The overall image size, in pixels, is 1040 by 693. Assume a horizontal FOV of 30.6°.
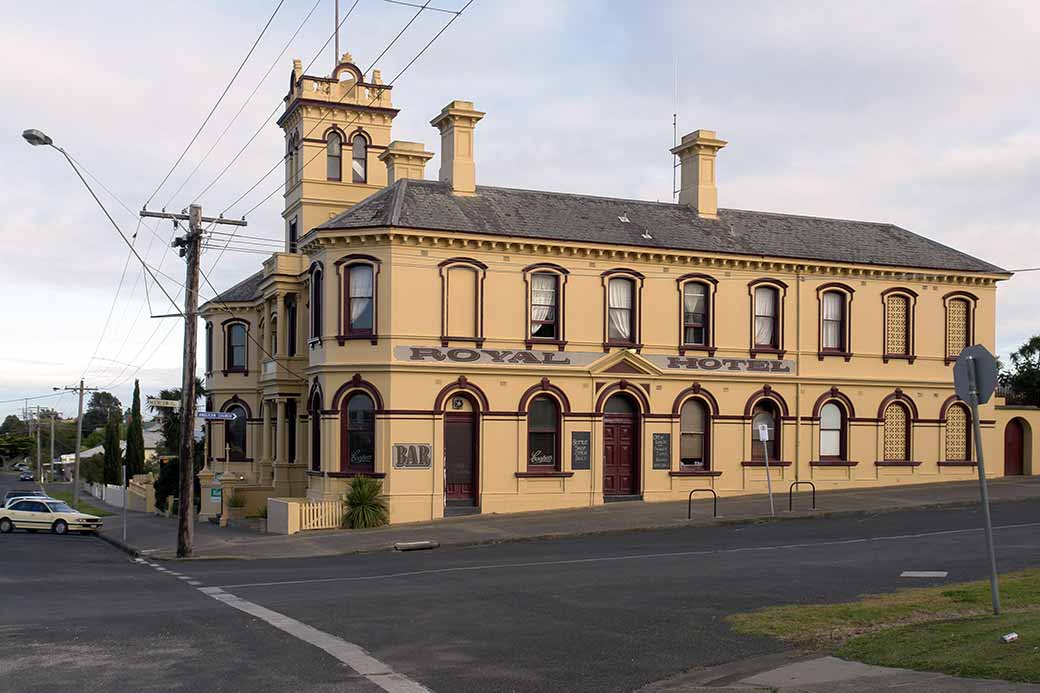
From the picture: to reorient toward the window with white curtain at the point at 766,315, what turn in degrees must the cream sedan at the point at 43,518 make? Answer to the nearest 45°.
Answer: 0° — it already faces it

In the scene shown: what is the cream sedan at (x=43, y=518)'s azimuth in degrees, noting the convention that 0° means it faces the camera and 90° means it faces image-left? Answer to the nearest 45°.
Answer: approximately 315°

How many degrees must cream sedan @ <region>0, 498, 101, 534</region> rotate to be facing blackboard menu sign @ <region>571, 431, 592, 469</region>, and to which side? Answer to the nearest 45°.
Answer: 0° — it already faces it
